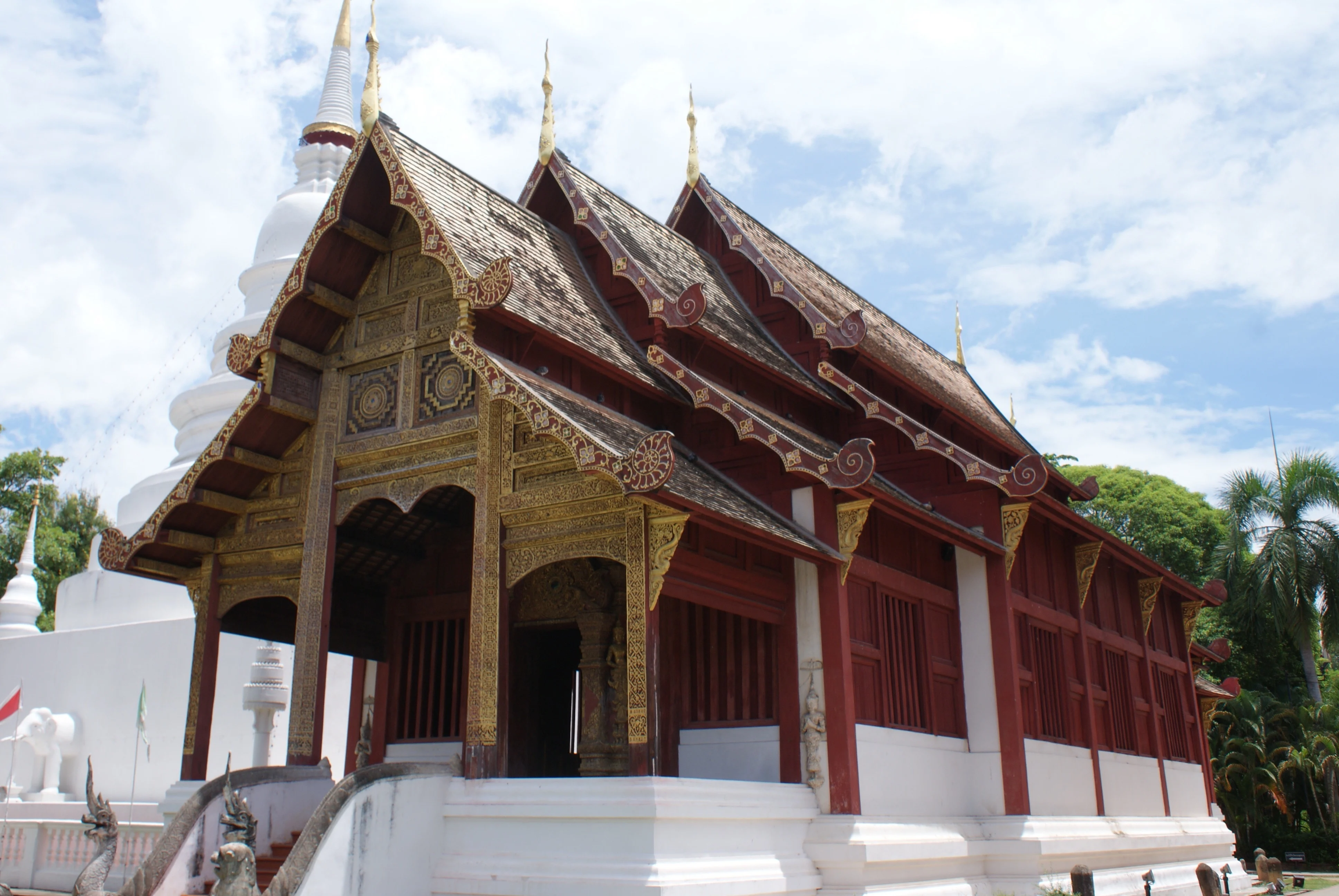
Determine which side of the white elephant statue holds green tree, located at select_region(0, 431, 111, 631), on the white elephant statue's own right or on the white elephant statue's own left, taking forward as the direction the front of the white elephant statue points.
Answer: on the white elephant statue's own right

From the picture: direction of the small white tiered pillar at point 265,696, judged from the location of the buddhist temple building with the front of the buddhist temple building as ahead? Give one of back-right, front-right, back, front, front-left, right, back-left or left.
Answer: right

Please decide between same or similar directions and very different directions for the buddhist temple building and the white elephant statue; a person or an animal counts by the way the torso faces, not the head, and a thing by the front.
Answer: same or similar directions

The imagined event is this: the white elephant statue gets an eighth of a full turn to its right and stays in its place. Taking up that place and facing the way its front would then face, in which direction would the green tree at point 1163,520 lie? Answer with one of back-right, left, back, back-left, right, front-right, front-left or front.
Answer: back

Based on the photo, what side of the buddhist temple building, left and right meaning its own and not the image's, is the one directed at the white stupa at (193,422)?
right

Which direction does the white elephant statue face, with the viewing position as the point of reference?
facing the viewer and to the left of the viewer

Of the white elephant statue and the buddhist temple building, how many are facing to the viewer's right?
0

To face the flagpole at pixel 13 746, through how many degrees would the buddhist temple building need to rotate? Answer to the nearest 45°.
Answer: approximately 90° to its right
